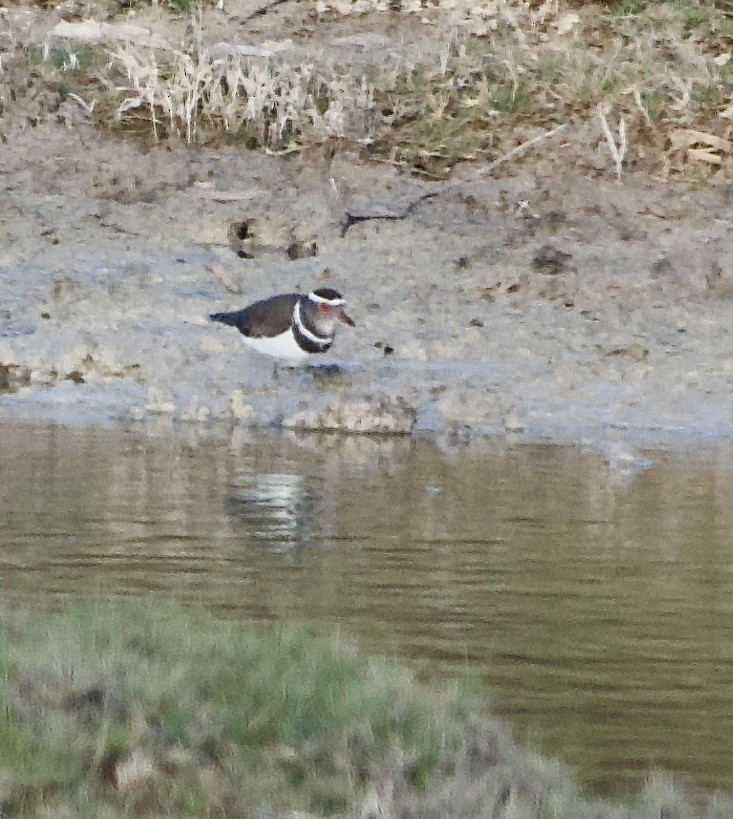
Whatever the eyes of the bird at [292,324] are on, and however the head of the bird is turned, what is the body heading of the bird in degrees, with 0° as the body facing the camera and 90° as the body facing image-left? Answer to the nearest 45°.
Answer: approximately 270°

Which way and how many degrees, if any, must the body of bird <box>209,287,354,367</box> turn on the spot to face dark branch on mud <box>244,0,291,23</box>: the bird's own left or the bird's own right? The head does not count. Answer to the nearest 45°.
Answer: approximately 90° to the bird's own left

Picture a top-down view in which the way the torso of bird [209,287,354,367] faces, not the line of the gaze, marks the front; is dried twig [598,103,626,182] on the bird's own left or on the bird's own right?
on the bird's own left

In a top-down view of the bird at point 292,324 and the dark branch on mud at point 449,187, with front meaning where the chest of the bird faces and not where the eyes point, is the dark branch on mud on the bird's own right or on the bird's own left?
on the bird's own left

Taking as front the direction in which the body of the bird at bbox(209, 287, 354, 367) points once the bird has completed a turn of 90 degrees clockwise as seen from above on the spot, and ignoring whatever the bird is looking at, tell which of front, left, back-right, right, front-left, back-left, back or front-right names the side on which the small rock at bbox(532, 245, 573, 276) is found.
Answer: back-left
